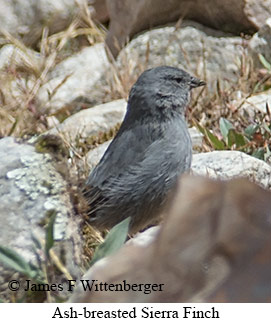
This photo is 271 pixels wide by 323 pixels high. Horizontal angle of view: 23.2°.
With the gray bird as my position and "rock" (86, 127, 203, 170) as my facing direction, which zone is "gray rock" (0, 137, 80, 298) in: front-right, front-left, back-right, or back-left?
back-left

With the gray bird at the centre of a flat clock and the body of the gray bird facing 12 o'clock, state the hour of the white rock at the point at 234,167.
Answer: The white rock is roughly at 12 o'clock from the gray bird.

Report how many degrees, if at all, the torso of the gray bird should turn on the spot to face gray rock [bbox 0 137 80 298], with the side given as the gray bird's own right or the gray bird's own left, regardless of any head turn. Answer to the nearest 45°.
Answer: approximately 90° to the gray bird's own right

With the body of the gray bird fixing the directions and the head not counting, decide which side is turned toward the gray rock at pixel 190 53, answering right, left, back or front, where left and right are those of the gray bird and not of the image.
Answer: left

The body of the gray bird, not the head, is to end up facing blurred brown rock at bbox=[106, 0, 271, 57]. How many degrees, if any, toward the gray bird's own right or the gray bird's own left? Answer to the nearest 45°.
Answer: approximately 90° to the gray bird's own left

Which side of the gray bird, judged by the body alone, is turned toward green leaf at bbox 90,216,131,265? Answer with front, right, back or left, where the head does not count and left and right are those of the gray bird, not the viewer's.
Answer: right

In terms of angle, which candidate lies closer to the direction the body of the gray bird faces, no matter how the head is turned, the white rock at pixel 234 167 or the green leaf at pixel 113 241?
the white rock

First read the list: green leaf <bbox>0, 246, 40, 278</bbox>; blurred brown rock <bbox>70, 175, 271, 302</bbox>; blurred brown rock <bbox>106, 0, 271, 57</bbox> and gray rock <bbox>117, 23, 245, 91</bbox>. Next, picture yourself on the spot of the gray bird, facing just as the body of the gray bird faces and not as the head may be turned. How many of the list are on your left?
2

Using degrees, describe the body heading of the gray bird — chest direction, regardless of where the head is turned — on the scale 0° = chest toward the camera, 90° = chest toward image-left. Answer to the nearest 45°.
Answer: approximately 270°
